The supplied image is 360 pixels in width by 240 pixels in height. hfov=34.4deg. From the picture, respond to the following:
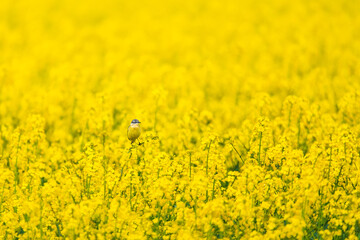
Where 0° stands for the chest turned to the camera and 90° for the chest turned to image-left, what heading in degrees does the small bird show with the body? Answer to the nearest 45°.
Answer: approximately 315°
